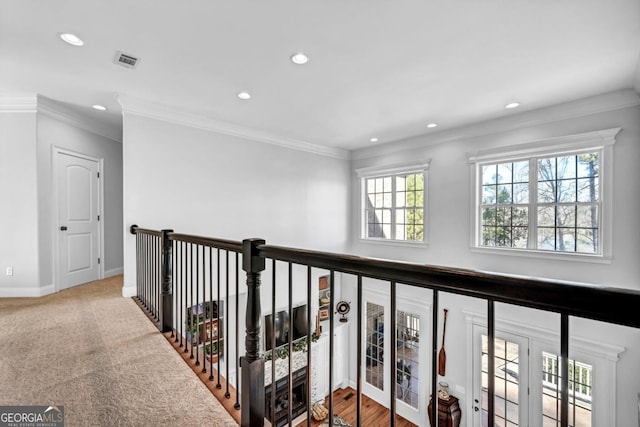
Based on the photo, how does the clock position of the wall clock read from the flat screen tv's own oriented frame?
The wall clock is roughly at 10 o'clock from the flat screen tv.

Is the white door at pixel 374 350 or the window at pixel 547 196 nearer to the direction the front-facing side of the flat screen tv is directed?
the window

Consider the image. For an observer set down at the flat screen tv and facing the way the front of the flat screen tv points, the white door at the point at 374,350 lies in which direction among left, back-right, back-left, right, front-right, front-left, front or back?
front-left

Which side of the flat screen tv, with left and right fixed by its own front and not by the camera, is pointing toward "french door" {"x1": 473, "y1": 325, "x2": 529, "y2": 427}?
front

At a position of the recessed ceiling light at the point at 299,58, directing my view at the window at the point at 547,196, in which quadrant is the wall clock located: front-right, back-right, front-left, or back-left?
front-left

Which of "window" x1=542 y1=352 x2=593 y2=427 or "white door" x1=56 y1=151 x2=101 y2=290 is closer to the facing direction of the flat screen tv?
the window

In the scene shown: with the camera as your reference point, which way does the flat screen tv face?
facing the viewer and to the right of the viewer

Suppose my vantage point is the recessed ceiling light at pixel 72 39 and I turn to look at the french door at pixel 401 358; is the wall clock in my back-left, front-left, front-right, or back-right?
front-left

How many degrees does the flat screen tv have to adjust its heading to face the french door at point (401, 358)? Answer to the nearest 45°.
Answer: approximately 45° to its left

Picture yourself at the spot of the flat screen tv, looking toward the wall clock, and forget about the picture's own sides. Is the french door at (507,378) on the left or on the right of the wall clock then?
right

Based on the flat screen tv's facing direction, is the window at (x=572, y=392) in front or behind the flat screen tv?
in front

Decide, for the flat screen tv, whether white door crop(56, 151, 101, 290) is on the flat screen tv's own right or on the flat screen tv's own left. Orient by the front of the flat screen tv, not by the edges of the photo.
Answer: on the flat screen tv's own right
